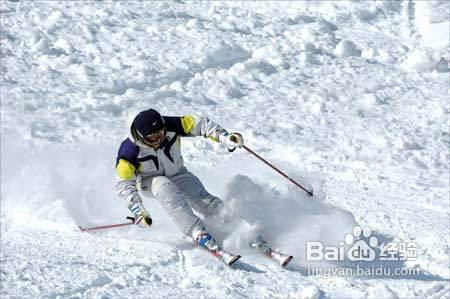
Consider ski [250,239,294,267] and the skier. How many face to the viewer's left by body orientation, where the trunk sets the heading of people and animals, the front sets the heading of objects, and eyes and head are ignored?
0

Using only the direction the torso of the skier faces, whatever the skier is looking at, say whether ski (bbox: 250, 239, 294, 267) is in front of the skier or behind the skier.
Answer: in front

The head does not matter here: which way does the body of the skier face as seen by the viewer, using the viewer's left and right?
facing the viewer and to the right of the viewer
